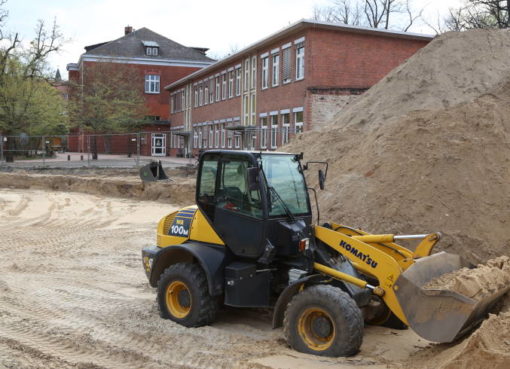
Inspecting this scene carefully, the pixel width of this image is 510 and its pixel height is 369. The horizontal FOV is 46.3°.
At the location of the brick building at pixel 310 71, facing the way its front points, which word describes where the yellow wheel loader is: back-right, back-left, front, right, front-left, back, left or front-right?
front-left

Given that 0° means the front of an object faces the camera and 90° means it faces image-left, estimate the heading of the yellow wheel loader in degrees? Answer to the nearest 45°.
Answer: approximately 315°

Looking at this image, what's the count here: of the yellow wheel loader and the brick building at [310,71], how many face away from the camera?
0

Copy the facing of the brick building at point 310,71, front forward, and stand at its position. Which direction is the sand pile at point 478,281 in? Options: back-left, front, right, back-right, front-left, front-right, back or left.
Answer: front-left

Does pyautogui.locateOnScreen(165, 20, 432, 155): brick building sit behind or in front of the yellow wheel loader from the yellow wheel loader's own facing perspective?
behind

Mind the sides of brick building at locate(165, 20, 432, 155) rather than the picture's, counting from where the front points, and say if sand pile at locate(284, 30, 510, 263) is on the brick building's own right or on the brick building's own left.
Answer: on the brick building's own left

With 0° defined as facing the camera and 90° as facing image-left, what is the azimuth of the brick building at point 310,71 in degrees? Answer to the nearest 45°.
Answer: approximately 45°

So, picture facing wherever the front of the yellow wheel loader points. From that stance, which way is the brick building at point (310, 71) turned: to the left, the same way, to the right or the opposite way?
to the right

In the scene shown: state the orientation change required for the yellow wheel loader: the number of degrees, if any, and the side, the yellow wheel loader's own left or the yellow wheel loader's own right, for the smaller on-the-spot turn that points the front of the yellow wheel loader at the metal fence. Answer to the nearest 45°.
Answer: approximately 135° to the yellow wheel loader's own left
